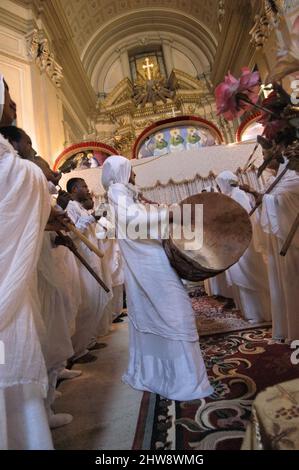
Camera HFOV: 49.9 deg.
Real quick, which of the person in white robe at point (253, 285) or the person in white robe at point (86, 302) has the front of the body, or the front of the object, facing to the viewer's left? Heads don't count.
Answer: the person in white robe at point (253, 285)

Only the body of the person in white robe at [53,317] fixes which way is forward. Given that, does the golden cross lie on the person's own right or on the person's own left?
on the person's own left

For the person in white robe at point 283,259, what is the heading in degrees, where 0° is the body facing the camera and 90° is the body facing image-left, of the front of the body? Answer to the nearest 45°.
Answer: approximately 90°

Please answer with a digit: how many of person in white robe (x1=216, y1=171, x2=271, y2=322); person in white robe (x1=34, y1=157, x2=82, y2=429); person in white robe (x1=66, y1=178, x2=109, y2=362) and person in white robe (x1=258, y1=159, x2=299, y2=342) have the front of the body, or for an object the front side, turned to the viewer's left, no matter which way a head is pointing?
2

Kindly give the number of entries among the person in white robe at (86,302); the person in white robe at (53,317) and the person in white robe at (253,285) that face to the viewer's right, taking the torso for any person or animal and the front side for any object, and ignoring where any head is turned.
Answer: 2

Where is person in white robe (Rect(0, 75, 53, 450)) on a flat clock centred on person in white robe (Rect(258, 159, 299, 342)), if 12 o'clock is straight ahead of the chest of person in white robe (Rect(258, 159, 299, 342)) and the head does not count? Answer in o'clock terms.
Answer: person in white robe (Rect(0, 75, 53, 450)) is roughly at 10 o'clock from person in white robe (Rect(258, 159, 299, 342)).

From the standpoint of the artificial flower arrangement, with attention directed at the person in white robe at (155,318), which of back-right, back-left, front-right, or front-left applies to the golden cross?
front-right

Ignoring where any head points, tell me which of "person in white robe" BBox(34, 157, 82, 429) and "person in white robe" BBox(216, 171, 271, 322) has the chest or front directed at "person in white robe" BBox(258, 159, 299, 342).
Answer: "person in white robe" BBox(34, 157, 82, 429)

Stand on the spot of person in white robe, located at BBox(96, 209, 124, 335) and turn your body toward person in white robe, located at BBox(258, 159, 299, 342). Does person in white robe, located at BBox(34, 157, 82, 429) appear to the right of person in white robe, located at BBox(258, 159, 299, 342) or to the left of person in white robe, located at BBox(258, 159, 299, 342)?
right

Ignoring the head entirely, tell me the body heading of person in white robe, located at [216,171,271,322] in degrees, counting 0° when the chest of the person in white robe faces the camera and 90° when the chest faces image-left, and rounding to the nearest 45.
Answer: approximately 90°

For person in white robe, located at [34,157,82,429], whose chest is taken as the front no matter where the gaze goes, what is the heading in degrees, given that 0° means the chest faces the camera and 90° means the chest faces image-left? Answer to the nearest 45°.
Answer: approximately 270°

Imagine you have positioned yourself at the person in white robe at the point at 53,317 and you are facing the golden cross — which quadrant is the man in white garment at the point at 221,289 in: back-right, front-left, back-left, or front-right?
front-right

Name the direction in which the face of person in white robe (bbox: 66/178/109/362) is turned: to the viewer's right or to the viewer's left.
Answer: to the viewer's right

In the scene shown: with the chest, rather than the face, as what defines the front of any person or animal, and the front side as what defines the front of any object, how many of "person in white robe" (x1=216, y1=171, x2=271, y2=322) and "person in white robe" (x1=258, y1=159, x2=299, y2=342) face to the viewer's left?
2

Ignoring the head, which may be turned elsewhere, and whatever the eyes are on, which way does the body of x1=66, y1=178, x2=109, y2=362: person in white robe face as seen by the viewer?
to the viewer's right

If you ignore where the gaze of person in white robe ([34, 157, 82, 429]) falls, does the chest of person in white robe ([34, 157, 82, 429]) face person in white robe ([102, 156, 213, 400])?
yes
